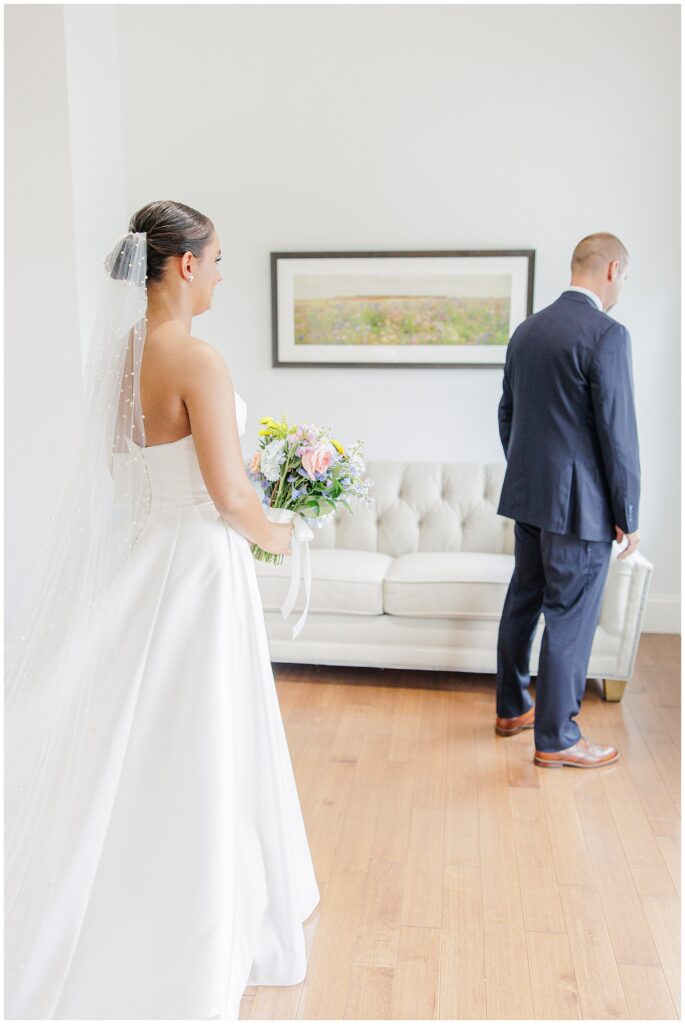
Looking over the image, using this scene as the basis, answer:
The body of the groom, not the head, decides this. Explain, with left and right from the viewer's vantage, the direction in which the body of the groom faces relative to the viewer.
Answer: facing away from the viewer and to the right of the viewer

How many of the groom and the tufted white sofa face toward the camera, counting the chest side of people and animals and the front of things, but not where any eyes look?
1

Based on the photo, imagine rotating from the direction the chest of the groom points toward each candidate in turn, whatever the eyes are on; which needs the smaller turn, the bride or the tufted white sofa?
the tufted white sofa

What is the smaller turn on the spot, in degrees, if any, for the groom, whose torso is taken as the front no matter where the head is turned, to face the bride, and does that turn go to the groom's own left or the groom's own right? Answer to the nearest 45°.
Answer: approximately 180°

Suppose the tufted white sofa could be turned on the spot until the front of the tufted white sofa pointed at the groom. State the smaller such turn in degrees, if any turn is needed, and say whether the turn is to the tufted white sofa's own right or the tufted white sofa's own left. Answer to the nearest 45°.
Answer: approximately 45° to the tufted white sofa's own left

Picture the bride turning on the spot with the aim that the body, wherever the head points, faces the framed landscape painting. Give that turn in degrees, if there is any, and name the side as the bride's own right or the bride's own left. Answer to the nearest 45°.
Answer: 0° — they already face it

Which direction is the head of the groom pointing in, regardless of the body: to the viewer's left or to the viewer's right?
to the viewer's right

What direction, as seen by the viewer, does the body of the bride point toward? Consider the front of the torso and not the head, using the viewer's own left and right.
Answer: facing away from the viewer and to the right of the viewer

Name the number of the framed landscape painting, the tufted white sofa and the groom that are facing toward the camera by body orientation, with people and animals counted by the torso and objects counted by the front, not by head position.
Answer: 2

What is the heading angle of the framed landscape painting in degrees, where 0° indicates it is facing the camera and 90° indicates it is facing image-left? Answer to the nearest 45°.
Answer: approximately 0°
